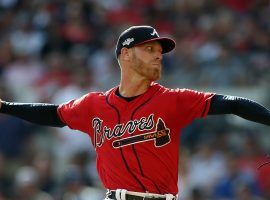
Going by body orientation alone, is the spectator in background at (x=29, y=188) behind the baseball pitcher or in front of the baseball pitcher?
behind

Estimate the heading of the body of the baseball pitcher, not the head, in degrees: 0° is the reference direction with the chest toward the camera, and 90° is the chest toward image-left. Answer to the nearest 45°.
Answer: approximately 0°
